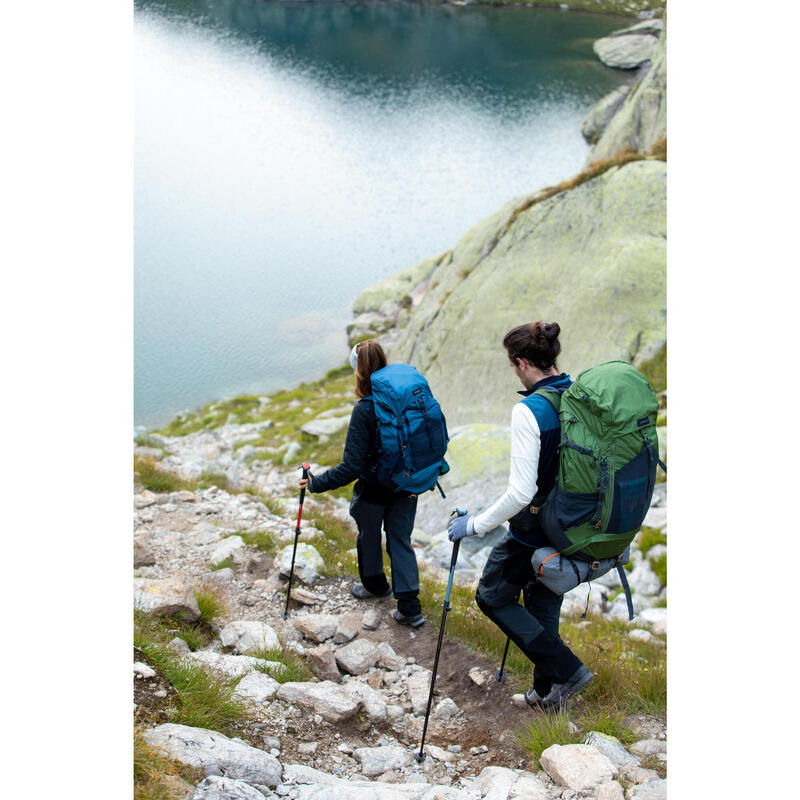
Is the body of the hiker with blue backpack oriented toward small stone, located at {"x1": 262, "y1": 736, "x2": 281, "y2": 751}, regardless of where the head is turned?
no

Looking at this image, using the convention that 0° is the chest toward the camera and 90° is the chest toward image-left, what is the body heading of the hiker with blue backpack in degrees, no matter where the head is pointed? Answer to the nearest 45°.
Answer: approximately 135°

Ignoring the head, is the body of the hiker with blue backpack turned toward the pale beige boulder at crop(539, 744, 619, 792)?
no

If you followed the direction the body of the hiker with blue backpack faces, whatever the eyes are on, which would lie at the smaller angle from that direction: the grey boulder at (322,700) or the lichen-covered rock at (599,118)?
the lichen-covered rock

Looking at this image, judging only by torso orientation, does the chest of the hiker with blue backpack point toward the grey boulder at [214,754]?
no

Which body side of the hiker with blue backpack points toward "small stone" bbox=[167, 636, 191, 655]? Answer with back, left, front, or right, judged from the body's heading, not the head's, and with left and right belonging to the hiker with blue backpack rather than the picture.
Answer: left

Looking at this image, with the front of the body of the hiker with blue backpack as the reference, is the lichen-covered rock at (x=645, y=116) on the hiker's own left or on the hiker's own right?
on the hiker's own right

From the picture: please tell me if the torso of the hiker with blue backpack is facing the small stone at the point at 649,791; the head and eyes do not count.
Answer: no
